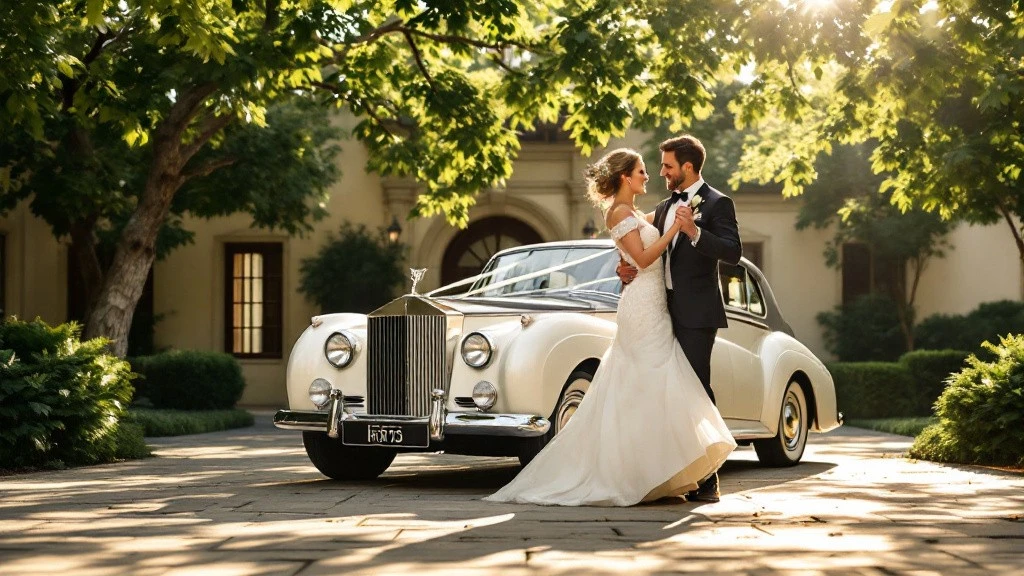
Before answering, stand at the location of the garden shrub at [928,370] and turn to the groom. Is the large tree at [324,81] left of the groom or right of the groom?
right

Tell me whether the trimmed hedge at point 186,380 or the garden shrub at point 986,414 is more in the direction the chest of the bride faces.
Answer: the garden shrub

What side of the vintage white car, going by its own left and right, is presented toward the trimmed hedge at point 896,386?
back

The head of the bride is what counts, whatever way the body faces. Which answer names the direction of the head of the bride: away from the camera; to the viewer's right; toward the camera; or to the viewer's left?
to the viewer's right

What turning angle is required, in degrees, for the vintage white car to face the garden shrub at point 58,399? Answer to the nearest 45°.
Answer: approximately 90° to its right

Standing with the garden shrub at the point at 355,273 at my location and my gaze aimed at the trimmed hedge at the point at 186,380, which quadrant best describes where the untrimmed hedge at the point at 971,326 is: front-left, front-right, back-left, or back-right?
back-left

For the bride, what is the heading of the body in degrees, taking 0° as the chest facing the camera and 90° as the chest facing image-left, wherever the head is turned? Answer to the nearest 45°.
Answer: approximately 270°

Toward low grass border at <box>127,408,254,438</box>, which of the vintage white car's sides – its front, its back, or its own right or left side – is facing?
right

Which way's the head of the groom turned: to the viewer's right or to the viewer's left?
to the viewer's left

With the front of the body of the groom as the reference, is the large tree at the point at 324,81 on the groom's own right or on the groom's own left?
on the groom's own right

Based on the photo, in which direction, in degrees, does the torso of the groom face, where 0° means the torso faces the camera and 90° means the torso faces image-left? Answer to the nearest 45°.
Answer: approximately 45°

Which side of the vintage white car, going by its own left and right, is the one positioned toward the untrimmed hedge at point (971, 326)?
back
